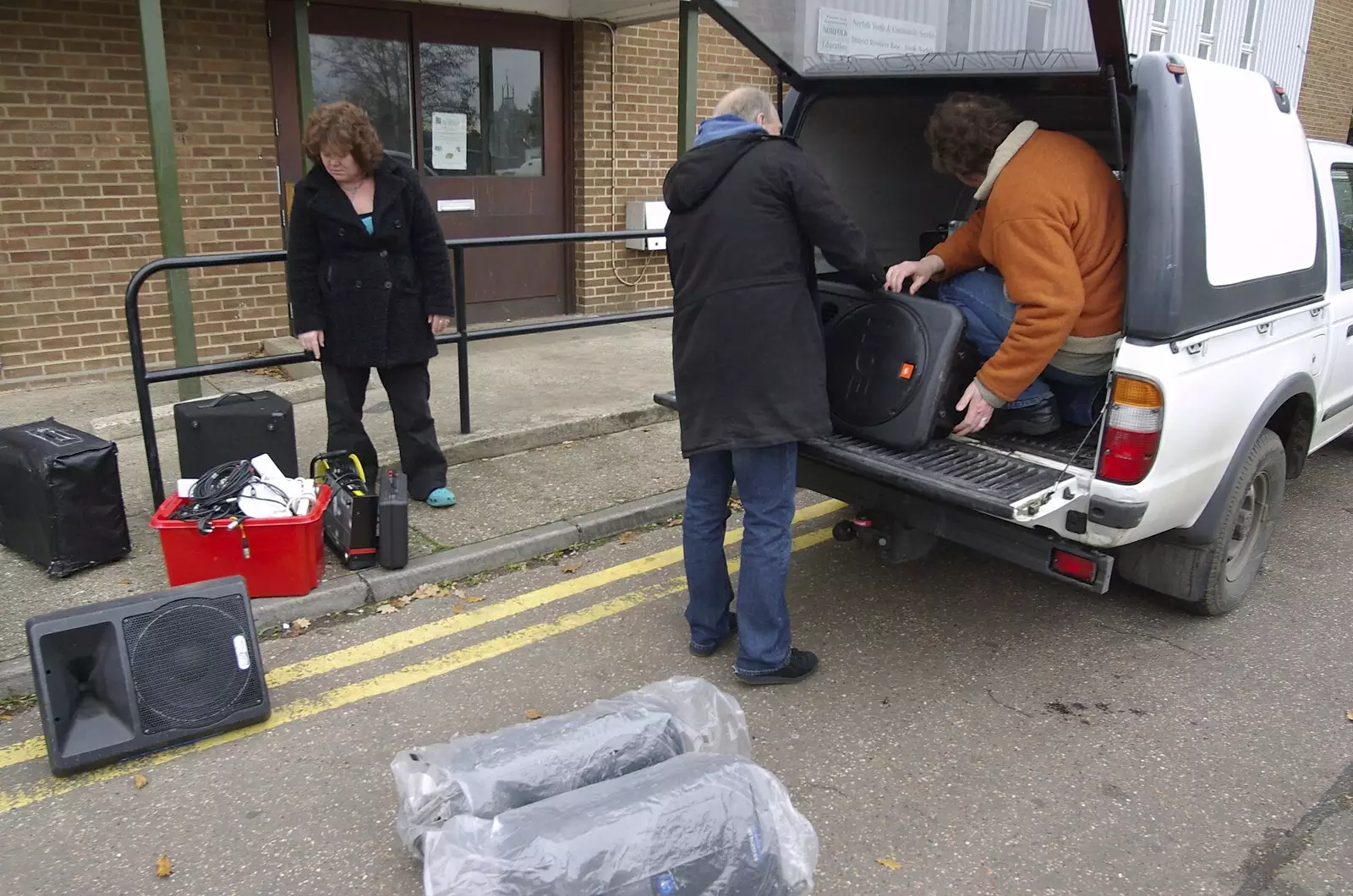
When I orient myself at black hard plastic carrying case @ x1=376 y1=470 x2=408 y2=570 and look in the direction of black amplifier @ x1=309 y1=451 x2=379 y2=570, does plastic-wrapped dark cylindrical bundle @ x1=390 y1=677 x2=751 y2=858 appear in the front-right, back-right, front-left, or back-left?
back-left

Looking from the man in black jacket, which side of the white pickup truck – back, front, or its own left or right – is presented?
back

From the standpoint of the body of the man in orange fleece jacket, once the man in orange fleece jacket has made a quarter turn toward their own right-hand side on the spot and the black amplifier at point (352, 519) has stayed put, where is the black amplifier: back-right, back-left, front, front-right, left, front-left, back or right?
left

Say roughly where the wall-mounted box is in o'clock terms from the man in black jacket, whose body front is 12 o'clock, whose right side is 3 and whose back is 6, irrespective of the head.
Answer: The wall-mounted box is roughly at 10 o'clock from the man in black jacket.

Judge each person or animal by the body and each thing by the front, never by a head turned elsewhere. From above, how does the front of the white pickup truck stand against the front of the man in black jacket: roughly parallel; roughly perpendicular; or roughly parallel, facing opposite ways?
roughly parallel

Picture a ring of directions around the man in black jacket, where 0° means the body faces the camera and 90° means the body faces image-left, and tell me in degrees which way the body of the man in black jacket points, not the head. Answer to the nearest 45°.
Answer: approximately 225°

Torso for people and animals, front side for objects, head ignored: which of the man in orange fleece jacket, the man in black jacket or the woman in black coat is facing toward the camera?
the woman in black coat

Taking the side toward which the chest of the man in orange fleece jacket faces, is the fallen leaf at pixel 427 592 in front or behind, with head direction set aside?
in front

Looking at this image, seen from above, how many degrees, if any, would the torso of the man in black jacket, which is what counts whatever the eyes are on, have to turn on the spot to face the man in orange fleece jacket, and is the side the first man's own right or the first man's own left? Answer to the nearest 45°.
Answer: approximately 45° to the first man's own right

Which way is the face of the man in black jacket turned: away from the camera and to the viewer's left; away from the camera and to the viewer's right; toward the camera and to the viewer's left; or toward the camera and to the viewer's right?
away from the camera and to the viewer's right

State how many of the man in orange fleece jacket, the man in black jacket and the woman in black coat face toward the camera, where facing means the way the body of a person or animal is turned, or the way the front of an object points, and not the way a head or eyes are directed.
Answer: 1

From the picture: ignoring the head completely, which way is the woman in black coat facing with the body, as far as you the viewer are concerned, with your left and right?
facing the viewer

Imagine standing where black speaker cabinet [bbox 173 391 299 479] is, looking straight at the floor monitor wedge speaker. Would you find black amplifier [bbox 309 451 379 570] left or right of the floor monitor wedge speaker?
left

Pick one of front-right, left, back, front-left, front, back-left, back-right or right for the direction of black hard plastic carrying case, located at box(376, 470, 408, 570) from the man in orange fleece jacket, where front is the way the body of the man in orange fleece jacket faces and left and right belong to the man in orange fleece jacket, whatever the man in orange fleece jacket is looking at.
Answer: front

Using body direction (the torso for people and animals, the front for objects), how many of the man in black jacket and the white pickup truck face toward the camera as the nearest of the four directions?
0

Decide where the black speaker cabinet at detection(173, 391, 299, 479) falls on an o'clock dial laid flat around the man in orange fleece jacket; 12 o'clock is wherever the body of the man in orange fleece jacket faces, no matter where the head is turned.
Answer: The black speaker cabinet is roughly at 12 o'clock from the man in orange fleece jacket.

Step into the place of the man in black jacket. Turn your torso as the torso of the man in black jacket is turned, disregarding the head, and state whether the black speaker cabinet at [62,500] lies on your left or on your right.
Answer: on your left

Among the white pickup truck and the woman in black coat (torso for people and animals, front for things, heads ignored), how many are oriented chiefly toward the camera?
1

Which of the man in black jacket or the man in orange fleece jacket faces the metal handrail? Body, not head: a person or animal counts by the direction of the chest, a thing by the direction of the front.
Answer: the man in orange fleece jacket

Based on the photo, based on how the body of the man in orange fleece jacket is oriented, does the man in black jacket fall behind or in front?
in front
